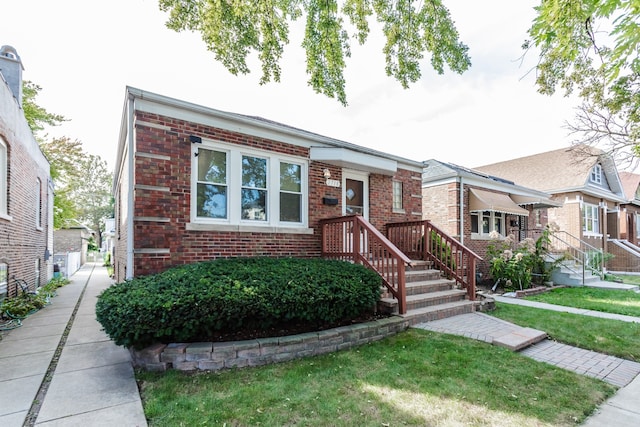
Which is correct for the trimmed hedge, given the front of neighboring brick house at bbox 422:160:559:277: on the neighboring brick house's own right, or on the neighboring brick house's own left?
on the neighboring brick house's own right

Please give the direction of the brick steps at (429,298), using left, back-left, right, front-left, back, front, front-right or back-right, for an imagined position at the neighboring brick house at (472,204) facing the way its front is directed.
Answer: front-right

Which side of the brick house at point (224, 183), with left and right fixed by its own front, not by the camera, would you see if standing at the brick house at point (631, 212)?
left

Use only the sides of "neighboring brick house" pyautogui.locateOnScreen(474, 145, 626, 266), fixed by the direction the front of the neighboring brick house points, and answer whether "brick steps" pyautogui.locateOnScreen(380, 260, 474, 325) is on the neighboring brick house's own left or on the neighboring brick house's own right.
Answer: on the neighboring brick house's own right

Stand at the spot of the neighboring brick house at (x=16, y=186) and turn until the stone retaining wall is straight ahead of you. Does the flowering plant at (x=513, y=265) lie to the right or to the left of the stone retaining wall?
left

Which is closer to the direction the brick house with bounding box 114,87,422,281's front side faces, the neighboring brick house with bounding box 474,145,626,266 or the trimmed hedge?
the trimmed hedge

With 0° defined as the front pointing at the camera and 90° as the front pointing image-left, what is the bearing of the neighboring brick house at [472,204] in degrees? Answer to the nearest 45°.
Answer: approximately 315°

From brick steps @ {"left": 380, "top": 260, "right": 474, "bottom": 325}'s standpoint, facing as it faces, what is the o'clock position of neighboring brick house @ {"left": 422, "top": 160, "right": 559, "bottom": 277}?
The neighboring brick house is roughly at 8 o'clock from the brick steps.

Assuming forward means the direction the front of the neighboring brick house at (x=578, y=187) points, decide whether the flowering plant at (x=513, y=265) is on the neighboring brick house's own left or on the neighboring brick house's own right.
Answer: on the neighboring brick house's own right

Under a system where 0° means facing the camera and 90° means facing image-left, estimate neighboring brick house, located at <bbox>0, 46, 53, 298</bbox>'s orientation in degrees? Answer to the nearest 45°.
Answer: approximately 0°

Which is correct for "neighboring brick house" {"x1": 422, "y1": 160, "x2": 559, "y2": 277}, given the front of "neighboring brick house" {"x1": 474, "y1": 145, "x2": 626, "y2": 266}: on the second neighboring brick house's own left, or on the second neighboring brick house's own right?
on the second neighboring brick house's own right

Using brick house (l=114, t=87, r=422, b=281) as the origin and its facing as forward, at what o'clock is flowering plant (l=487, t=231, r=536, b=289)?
The flowering plant is roughly at 10 o'clock from the brick house.

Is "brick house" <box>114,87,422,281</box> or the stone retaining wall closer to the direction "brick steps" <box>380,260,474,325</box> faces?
the stone retaining wall
